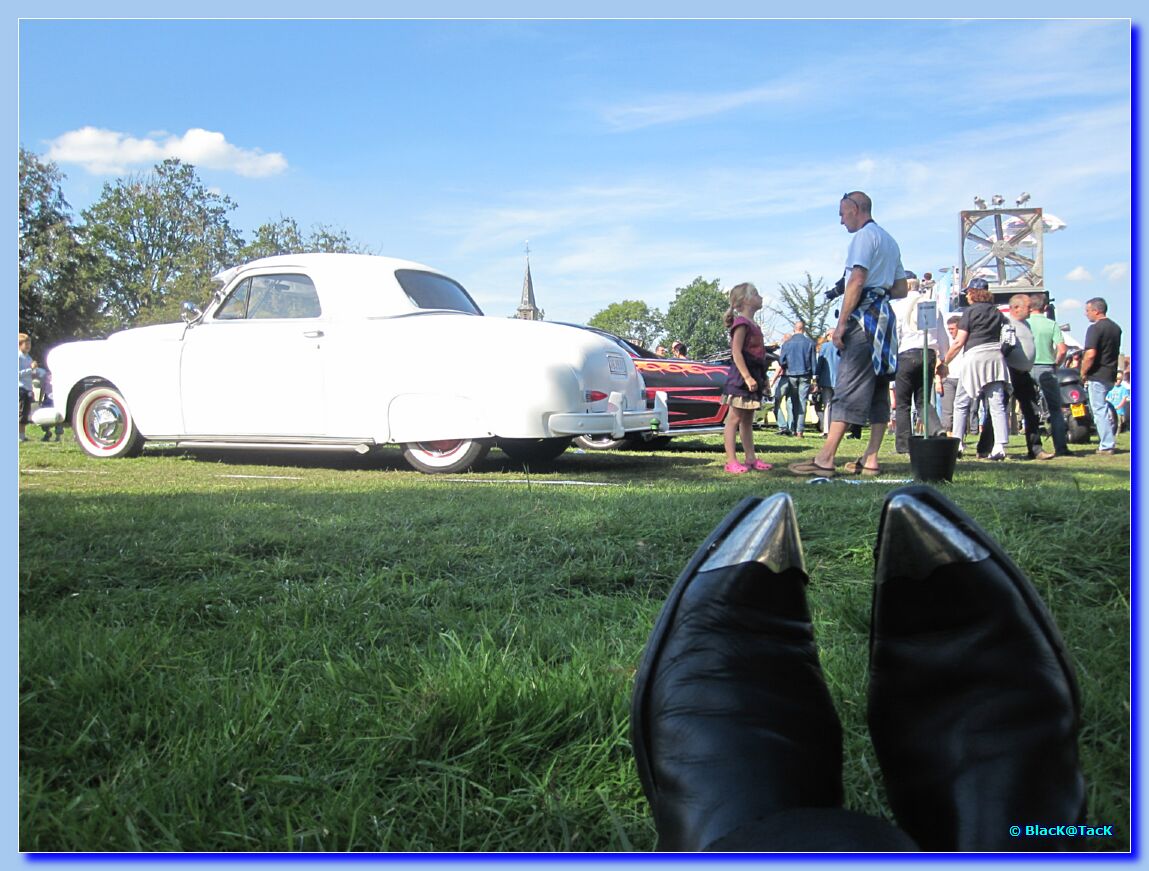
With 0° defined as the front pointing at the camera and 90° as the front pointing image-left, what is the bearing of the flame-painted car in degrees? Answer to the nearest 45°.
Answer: approximately 90°

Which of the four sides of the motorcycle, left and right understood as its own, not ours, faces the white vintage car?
left

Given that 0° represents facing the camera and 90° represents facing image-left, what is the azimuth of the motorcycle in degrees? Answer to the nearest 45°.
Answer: approximately 180°

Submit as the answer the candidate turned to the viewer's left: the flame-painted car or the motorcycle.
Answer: the flame-painted car

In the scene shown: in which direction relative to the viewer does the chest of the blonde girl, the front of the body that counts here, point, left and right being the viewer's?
facing to the right of the viewer

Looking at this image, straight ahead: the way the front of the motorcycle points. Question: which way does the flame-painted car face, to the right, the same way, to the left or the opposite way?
to the left
